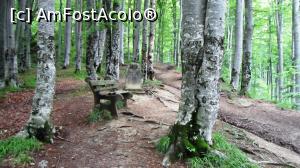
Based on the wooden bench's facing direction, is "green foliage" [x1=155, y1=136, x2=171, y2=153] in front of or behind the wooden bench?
in front

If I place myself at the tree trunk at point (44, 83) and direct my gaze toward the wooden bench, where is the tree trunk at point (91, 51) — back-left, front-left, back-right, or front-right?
front-left

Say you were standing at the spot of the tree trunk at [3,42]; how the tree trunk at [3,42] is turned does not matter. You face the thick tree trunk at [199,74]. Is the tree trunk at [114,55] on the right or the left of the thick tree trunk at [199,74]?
left

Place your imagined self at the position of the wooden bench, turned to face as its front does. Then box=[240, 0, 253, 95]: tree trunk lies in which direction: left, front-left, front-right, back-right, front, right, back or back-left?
left

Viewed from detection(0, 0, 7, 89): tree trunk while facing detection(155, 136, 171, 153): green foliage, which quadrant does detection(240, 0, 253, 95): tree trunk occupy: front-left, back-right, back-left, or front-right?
front-left

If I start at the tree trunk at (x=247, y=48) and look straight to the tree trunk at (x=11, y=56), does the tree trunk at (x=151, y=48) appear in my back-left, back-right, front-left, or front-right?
front-right

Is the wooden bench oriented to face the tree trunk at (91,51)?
no

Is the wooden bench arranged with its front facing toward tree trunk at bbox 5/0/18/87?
no

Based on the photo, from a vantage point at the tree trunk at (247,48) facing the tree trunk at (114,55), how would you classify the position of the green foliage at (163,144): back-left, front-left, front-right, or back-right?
front-left
